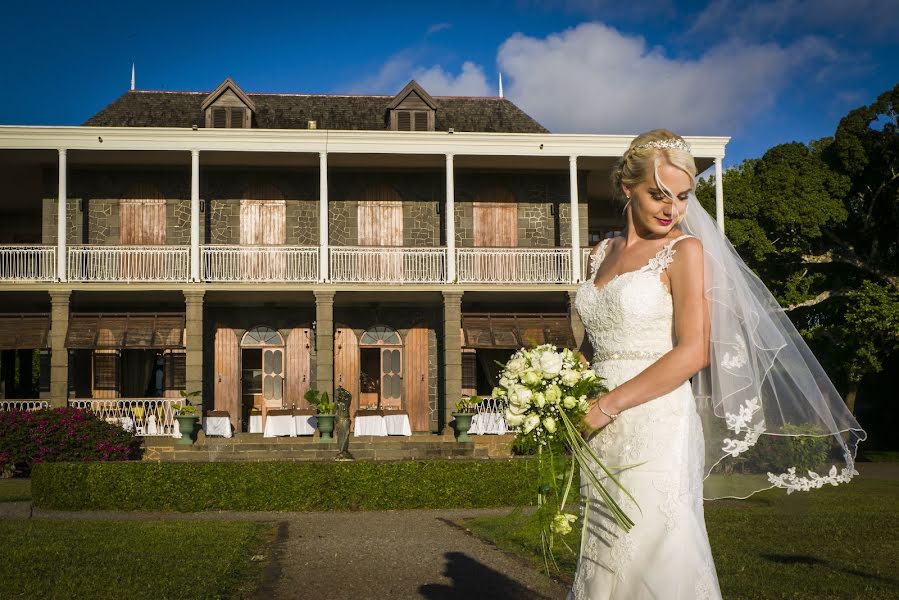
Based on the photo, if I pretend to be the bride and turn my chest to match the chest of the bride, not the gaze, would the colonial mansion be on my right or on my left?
on my right

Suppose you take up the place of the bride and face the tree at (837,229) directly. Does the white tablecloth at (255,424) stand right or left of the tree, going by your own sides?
left

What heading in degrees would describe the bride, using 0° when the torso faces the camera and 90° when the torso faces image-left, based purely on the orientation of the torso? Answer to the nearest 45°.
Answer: approximately 45°

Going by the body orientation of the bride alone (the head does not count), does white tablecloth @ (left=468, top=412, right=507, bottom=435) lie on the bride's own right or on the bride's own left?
on the bride's own right

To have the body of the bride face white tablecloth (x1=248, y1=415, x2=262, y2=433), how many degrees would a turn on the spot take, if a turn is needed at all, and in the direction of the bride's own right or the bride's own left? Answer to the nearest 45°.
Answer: approximately 90° to the bride's own right

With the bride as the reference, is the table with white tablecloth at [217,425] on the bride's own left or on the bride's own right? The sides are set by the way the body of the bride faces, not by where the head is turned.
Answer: on the bride's own right

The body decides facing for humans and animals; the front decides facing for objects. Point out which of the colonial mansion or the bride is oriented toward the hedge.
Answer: the colonial mansion

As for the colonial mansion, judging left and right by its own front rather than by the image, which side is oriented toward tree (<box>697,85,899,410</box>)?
left

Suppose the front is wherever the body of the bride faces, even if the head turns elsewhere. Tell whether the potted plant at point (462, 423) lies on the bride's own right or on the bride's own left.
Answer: on the bride's own right

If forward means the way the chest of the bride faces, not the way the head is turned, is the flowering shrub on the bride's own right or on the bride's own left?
on the bride's own right

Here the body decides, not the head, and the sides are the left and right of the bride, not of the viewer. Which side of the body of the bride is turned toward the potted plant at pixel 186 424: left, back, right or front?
right
